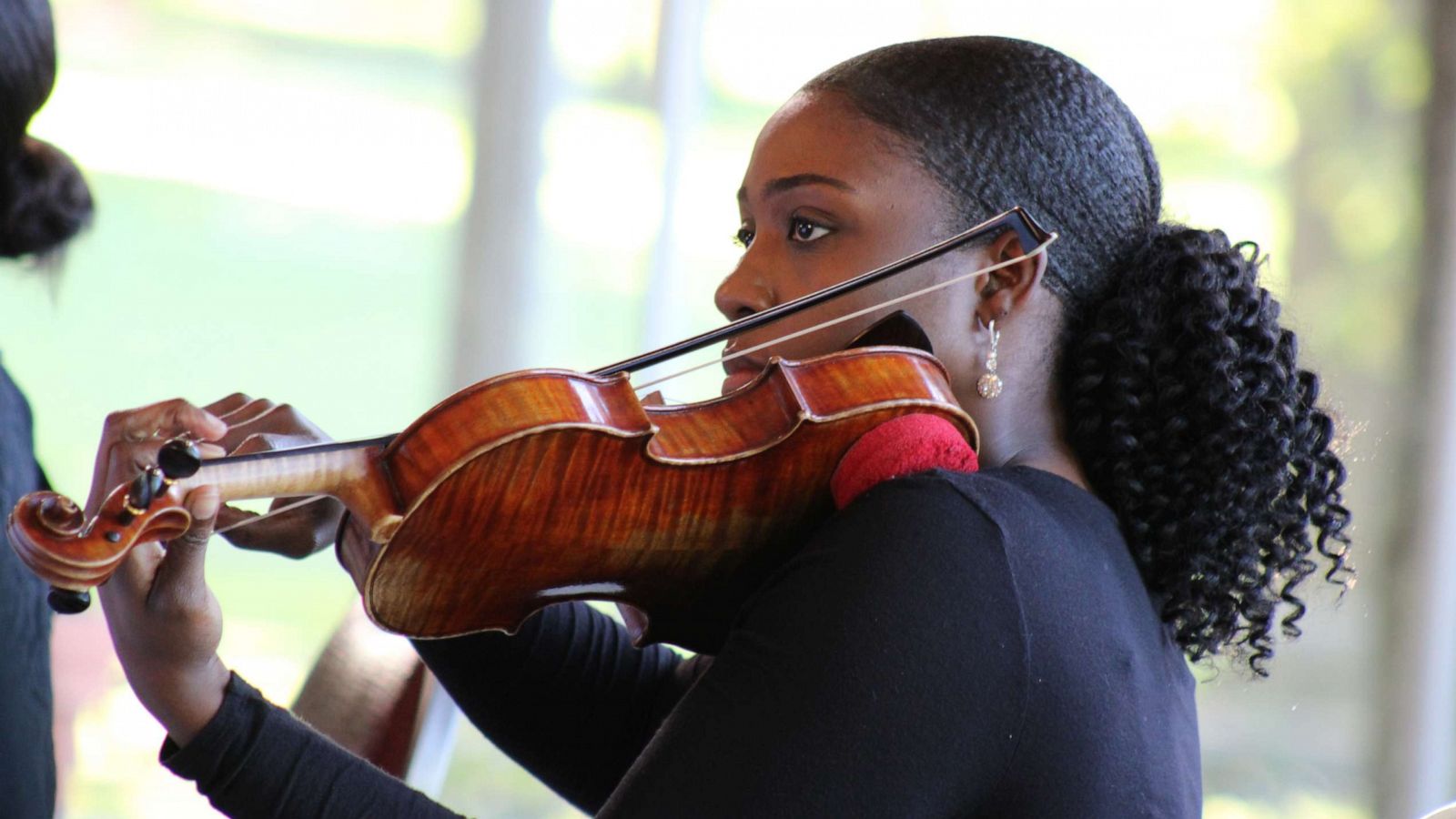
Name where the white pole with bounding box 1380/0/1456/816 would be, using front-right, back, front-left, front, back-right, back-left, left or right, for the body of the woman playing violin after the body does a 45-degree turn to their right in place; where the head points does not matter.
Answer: right

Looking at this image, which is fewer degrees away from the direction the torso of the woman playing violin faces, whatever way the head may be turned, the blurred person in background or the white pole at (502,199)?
the blurred person in background

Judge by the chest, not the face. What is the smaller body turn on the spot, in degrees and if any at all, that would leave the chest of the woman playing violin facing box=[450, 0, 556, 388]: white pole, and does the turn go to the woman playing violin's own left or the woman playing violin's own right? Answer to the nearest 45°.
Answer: approximately 45° to the woman playing violin's own right

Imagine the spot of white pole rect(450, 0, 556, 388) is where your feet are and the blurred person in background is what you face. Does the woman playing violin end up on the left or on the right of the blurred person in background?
left

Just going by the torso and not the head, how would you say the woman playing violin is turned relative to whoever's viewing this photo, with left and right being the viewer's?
facing to the left of the viewer

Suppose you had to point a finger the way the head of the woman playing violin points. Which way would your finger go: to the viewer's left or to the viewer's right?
to the viewer's left

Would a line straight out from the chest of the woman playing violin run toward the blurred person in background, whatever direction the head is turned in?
yes

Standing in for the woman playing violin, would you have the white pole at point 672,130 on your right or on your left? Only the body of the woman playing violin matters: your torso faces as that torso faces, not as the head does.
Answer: on your right
